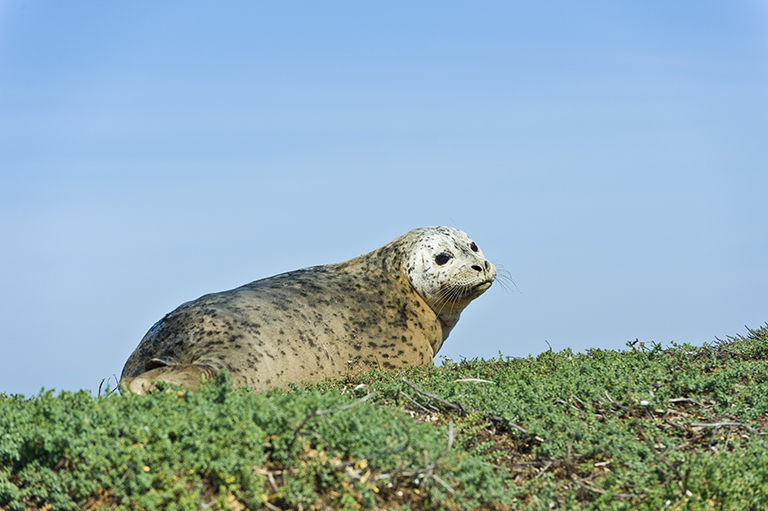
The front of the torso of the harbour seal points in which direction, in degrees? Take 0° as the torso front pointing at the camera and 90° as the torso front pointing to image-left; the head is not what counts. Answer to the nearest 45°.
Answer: approximately 270°
